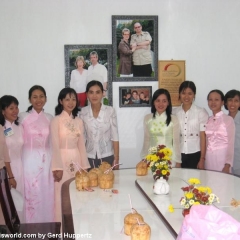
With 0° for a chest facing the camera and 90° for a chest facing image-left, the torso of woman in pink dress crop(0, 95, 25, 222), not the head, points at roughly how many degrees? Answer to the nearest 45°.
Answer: approximately 315°

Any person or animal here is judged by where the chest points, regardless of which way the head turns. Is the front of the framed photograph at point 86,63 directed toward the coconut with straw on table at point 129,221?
yes

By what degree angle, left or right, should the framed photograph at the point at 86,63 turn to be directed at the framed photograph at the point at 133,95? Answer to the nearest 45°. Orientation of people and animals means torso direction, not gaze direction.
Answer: approximately 90° to its left
